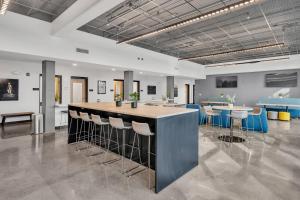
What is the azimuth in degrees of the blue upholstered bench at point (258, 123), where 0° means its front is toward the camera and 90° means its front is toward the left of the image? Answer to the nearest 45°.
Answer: approximately 90°

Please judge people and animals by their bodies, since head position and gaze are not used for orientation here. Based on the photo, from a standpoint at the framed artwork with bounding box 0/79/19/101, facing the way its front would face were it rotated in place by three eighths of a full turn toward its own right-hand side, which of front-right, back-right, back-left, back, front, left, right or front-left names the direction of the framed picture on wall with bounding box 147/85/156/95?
back-right

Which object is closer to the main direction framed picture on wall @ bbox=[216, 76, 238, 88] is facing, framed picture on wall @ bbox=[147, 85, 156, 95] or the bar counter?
the bar counter

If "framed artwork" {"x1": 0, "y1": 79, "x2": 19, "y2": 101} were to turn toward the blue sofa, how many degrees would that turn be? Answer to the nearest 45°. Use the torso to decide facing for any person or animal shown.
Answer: approximately 45° to its left

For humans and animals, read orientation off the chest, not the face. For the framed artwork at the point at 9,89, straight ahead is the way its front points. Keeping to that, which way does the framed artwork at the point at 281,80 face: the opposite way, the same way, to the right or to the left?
to the right

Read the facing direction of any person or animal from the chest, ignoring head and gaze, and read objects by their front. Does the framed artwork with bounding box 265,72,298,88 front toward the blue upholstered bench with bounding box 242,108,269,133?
yes

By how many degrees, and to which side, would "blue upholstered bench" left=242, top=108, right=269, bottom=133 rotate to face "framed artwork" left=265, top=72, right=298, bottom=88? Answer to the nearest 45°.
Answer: approximately 90° to its right

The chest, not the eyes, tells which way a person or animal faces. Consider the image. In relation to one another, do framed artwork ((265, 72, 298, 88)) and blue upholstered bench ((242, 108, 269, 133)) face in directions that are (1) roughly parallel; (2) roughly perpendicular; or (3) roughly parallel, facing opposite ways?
roughly perpendicular

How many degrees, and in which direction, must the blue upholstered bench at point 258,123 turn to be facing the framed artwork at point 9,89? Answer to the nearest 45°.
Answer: approximately 45° to its left

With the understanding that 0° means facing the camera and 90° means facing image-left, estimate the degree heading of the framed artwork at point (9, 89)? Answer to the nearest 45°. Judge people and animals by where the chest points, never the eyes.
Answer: approximately 0°
